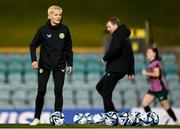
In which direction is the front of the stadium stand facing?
toward the camera

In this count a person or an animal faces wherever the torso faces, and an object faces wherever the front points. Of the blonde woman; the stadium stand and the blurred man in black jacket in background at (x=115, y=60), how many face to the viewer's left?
1

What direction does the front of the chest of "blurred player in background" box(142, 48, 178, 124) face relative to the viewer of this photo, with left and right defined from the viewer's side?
facing to the left of the viewer

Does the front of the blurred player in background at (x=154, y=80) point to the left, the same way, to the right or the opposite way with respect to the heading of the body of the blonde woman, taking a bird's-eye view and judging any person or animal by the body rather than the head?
to the right

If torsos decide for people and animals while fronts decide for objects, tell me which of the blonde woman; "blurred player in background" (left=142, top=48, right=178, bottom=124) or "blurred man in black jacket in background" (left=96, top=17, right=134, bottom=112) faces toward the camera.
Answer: the blonde woman

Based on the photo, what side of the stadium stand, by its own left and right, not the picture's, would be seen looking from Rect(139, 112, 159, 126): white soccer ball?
front

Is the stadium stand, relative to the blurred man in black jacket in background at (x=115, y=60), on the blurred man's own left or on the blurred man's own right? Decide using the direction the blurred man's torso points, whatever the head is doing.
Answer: on the blurred man's own right

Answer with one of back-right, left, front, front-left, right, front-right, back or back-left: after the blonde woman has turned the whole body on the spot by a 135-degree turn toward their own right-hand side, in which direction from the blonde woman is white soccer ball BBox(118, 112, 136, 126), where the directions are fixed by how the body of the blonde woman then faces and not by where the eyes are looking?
back-right

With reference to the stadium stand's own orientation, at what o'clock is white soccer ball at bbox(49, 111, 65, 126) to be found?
The white soccer ball is roughly at 12 o'clock from the stadium stand.

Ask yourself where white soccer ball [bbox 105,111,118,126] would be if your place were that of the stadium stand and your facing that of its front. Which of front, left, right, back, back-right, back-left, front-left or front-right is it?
front

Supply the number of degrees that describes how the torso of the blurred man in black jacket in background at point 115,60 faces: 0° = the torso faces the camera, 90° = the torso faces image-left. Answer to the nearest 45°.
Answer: approximately 90°

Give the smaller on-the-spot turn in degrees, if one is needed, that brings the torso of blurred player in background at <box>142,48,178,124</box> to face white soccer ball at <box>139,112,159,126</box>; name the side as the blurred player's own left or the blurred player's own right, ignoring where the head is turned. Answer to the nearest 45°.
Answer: approximately 90° to the blurred player's own left
